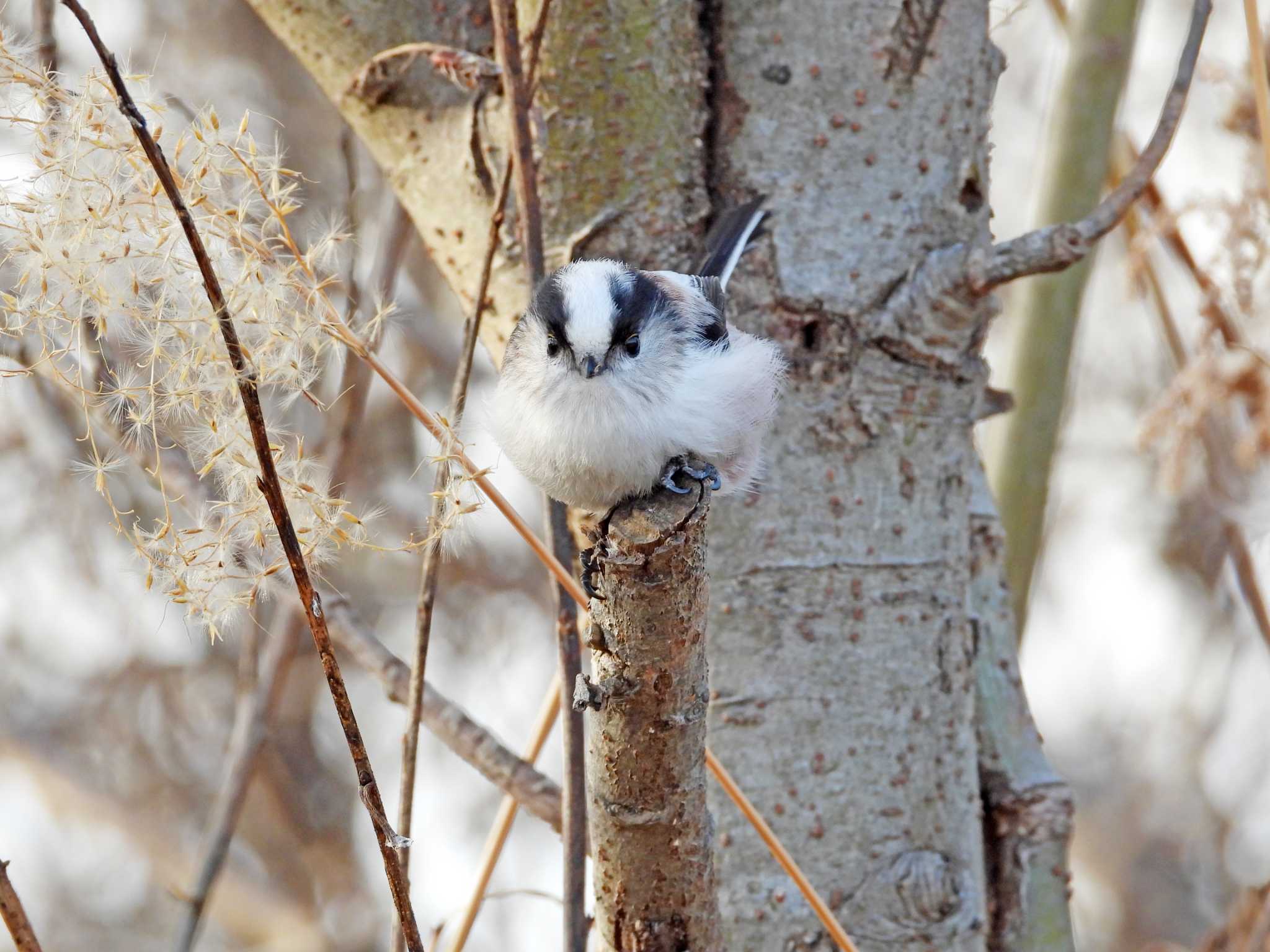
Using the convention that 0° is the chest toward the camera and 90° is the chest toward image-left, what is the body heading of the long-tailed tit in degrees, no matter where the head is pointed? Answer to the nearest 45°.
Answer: approximately 45°

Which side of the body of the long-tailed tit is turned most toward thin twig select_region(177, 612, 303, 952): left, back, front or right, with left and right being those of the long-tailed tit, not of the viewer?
right

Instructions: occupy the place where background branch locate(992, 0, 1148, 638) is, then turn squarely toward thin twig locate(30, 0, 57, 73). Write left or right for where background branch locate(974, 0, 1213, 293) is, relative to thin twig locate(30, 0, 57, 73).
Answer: left
